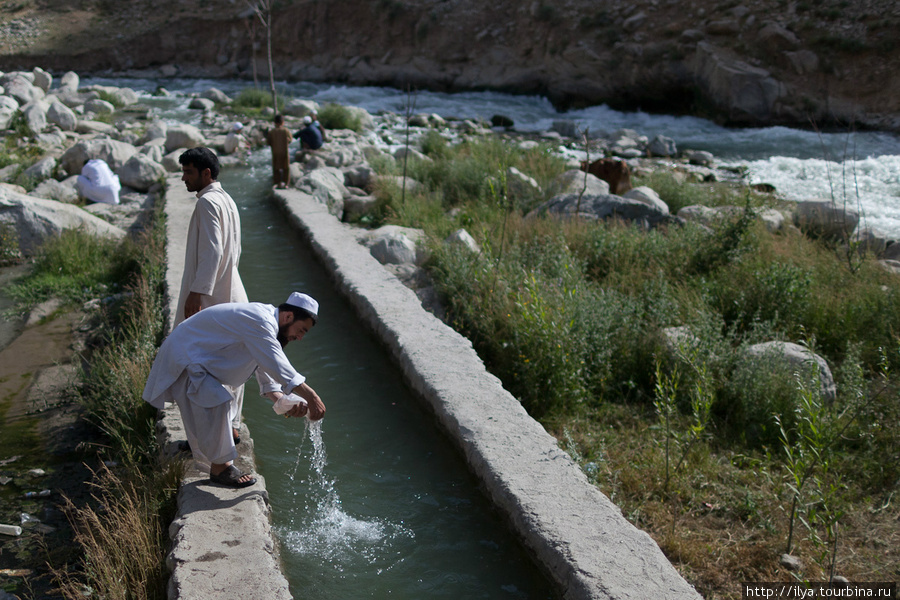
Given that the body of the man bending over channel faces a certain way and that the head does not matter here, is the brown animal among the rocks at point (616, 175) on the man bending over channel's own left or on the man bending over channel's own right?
on the man bending over channel's own left

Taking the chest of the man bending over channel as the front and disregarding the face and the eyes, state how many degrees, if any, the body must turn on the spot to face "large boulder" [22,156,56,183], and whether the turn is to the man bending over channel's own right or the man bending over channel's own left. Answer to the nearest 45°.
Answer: approximately 90° to the man bending over channel's own left

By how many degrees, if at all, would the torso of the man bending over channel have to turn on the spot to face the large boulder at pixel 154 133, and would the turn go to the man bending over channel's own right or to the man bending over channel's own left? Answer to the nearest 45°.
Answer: approximately 90° to the man bending over channel's own left

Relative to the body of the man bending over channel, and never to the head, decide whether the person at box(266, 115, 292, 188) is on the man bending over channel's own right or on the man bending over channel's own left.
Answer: on the man bending over channel's own left

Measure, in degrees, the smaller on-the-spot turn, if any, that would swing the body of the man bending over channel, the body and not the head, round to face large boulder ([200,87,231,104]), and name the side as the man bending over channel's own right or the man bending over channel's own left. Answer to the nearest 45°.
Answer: approximately 90° to the man bending over channel's own left

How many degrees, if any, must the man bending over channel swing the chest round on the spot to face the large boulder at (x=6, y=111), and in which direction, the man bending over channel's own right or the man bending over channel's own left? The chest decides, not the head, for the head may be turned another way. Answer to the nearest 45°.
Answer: approximately 90° to the man bending over channel's own left

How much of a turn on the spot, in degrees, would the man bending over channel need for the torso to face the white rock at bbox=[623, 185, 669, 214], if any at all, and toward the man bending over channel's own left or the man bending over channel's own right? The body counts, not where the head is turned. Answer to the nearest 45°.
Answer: approximately 45° to the man bending over channel's own left

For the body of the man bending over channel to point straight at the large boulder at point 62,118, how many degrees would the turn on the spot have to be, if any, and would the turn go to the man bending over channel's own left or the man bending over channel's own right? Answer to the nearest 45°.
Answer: approximately 90° to the man bending over channel's own left

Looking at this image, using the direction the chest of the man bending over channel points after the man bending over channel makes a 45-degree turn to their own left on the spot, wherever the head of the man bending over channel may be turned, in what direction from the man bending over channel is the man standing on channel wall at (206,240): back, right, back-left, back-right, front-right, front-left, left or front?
front-left

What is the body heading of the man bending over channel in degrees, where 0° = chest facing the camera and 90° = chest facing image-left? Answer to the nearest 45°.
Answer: approximately 270°

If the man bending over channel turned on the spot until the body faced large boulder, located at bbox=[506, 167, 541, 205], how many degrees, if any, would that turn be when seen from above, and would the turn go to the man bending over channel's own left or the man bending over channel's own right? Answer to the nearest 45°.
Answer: approximately 45° to the man bending over channel's own left

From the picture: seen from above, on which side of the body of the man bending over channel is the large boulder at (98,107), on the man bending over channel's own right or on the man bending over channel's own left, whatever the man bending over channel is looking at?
on the man bending over channel's own left
